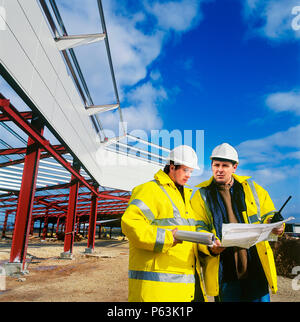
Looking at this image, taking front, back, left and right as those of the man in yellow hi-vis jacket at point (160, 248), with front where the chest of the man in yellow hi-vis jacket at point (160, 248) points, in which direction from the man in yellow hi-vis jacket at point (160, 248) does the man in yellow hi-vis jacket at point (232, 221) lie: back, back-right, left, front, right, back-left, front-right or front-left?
left

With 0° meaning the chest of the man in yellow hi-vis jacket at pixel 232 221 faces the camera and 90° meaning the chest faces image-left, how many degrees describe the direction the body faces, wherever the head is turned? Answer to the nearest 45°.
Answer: approximately 0°

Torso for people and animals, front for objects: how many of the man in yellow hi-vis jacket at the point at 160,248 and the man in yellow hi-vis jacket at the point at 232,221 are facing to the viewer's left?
0

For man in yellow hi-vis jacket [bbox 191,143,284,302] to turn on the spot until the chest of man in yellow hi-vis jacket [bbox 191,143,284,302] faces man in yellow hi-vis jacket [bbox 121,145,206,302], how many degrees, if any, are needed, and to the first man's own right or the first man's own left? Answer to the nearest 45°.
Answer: approximately 45° to the first man's own right

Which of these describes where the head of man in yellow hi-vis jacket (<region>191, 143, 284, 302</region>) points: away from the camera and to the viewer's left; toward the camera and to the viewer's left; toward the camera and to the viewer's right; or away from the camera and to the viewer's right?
toward the camera and to the viewer's left

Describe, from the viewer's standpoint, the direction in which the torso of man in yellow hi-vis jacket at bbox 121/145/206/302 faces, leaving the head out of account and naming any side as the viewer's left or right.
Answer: facing the viewer and to the right of the viewer
